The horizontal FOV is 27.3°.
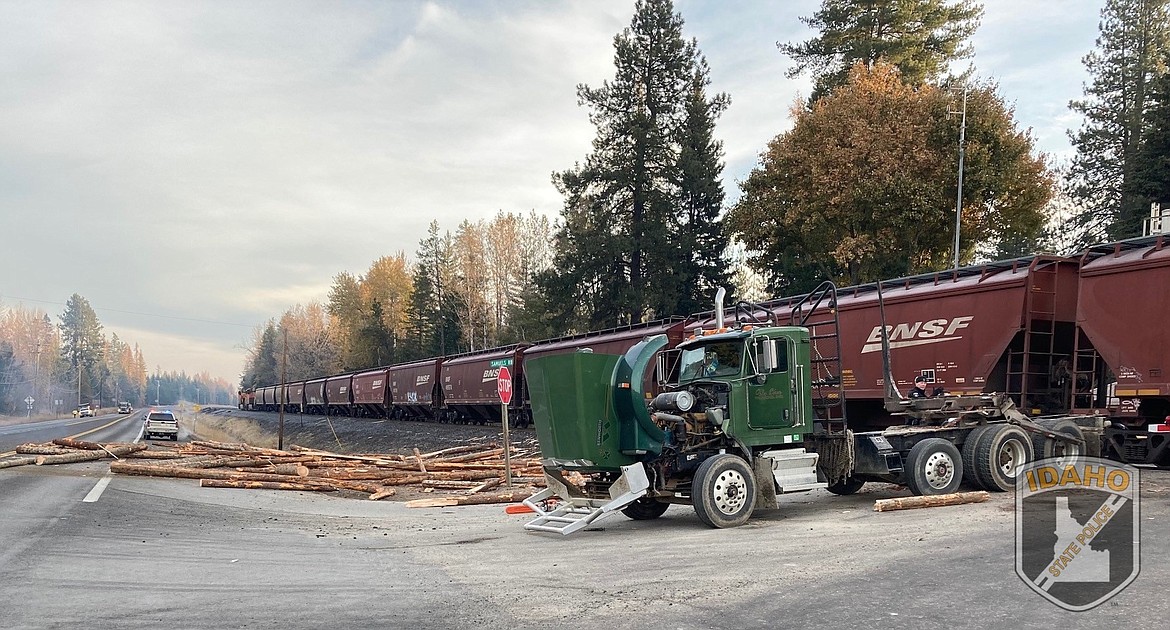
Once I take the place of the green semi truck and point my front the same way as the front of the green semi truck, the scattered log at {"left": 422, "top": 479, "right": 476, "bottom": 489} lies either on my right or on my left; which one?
on my right
